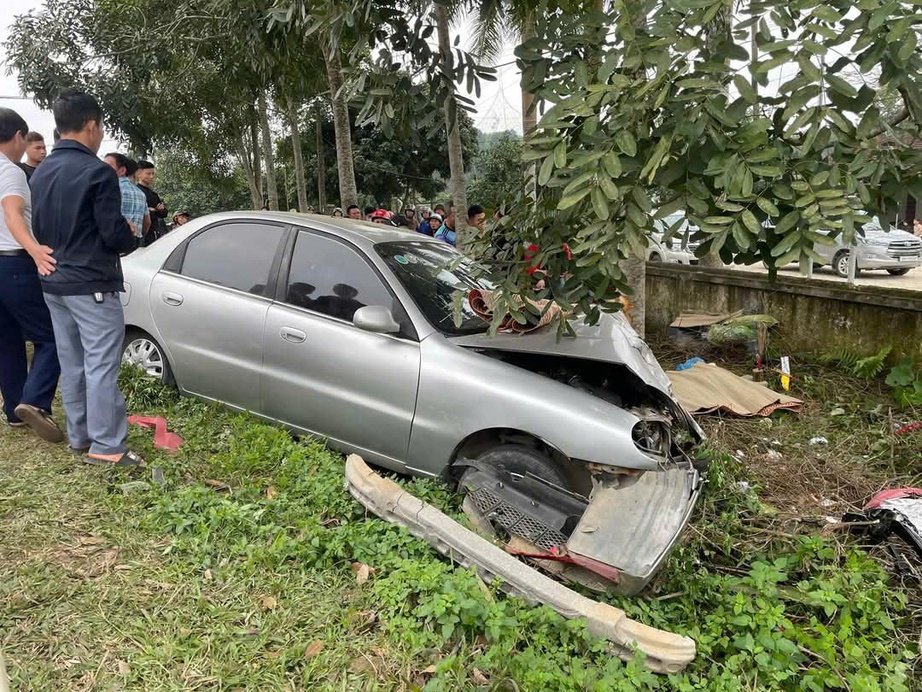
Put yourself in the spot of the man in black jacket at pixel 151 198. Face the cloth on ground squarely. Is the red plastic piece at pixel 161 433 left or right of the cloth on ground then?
right

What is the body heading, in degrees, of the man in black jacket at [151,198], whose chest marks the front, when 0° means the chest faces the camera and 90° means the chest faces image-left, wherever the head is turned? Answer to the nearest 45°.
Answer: approximately 315°

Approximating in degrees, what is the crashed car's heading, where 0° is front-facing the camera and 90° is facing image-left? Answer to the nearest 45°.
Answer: approximately 315°

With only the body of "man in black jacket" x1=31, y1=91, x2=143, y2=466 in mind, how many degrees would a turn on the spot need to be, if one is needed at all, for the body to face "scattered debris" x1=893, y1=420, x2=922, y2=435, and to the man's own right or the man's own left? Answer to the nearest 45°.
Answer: approximately 45° to the man's own right

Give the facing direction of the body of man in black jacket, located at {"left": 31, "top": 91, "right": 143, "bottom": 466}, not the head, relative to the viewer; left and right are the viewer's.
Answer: facing away from the viewer and to the right of the viewer

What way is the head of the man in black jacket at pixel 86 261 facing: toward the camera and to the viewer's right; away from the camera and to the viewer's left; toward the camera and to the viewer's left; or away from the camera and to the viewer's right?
away from the camera and to the viewer's right
